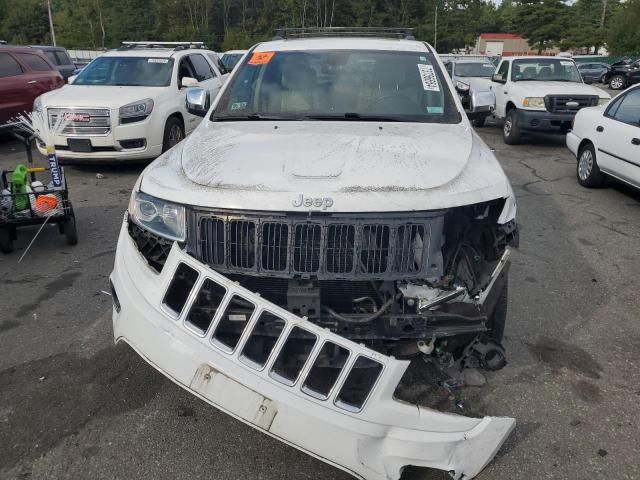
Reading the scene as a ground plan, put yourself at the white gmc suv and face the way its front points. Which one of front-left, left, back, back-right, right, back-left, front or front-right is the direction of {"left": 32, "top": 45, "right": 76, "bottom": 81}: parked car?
back-right

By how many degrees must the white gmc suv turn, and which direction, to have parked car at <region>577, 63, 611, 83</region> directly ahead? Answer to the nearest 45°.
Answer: approximately 180°

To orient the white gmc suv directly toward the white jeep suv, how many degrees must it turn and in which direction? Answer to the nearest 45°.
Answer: approximately 45° to its left

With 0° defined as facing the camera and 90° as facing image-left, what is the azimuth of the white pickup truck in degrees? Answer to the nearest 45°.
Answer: approximately 315°

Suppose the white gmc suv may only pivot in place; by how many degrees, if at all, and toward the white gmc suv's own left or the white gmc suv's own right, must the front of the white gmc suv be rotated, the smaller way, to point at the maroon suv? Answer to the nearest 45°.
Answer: approximately 90° to the white gmc suv's own right

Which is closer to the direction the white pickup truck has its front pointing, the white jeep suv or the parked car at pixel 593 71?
the white jeep suv

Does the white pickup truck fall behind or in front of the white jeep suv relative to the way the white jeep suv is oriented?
behind

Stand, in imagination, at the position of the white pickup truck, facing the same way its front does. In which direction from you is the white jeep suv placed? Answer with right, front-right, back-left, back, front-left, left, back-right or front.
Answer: front-right

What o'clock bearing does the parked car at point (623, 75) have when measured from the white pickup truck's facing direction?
The parked car is roughly at 8 o'clock from the white pickup truck.

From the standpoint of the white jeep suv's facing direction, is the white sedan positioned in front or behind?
behind
